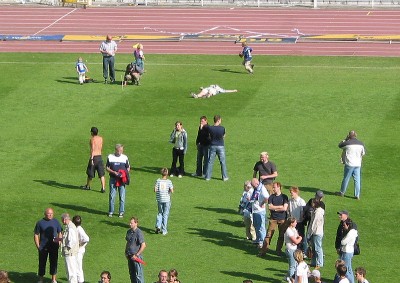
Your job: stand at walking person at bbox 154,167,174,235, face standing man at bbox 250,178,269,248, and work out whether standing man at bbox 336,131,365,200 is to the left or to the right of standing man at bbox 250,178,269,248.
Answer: left

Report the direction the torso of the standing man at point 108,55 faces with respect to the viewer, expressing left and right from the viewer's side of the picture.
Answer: facing the viewer

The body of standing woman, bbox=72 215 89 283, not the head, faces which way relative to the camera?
to the viewer's left

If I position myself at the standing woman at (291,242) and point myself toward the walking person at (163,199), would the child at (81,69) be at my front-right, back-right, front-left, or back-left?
front-right

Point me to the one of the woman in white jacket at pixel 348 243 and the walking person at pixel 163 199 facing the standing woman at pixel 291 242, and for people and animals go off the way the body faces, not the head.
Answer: the woman in white jacket

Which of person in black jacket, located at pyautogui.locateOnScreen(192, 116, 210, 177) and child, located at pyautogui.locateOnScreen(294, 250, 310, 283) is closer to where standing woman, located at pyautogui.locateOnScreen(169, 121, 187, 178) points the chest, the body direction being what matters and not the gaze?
the child

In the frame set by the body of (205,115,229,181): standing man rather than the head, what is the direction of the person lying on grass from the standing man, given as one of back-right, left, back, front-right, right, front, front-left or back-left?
front

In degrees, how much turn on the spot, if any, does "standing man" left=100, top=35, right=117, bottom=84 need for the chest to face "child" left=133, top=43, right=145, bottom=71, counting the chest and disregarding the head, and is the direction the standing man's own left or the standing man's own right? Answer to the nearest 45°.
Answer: approximately 90° to the standing man's own left

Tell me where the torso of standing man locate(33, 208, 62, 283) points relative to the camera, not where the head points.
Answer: toward the camera

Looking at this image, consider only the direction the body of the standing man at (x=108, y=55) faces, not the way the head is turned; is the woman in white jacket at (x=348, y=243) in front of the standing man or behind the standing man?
in front

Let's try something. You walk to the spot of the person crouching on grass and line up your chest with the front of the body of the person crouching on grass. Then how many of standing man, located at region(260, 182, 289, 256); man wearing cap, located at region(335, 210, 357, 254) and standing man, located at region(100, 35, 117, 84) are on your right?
1
